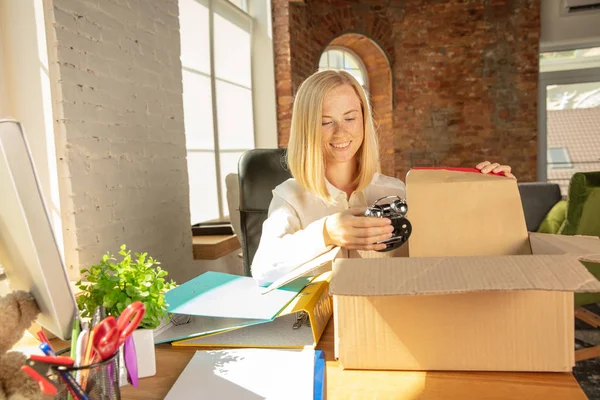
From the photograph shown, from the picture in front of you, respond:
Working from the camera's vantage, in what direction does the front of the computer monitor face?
facing away from the viewer and to the right of the viewer

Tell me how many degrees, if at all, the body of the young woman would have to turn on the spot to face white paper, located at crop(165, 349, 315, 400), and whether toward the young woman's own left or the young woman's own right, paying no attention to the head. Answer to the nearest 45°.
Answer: approximately 45° to the young woman's own right

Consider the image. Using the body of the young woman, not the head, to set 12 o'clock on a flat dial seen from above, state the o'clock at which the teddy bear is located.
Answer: The teddy bear is roughly at 2 o'clock from the young woman.

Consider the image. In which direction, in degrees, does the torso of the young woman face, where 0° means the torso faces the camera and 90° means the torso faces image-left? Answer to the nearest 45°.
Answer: approximately 315°

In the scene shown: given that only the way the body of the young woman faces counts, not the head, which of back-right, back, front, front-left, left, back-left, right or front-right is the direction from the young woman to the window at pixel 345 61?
back-left

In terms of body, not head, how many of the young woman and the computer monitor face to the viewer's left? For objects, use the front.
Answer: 0

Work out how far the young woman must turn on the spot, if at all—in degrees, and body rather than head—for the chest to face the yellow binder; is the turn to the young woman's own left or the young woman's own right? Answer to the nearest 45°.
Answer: approximately 45° to the young woman's own right

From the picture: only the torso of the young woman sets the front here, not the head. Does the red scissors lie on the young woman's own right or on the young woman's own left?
on the young woman's own right

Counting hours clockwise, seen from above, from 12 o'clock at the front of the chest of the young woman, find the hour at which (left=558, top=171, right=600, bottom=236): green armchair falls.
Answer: The green armchair is roughly at 9 o'clock from the young woman.
